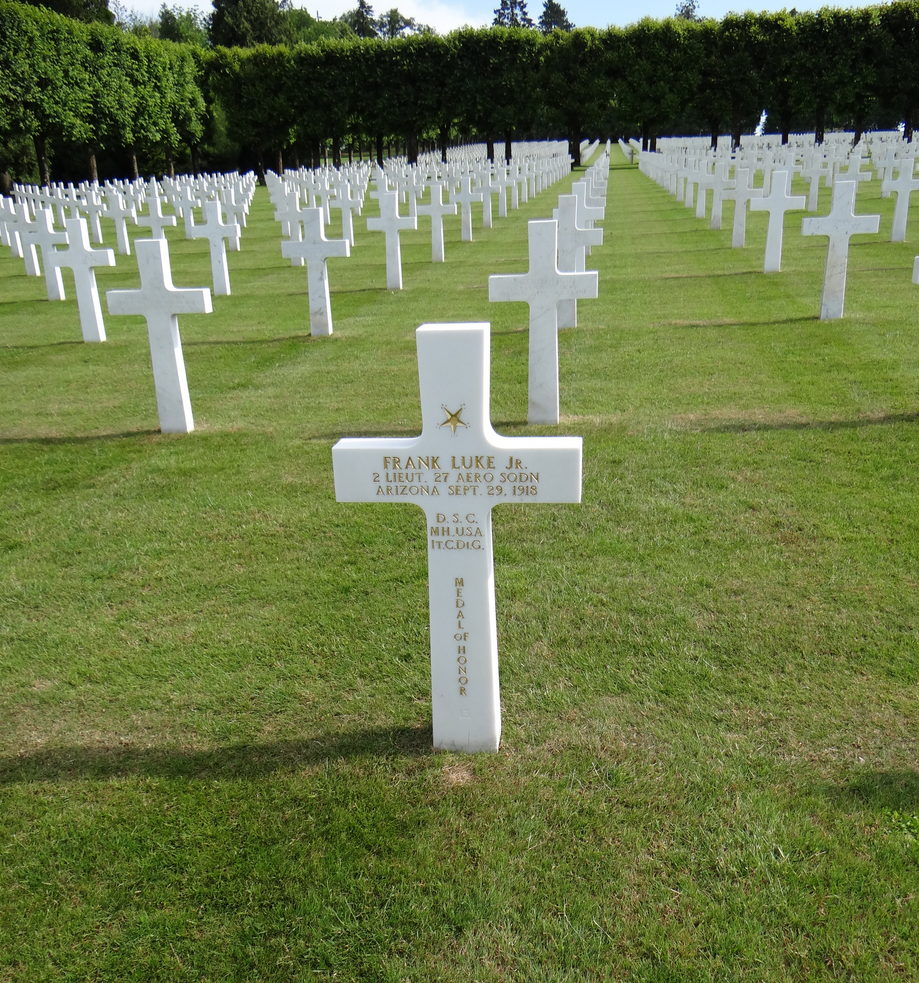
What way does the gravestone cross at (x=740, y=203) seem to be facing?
toward the camera

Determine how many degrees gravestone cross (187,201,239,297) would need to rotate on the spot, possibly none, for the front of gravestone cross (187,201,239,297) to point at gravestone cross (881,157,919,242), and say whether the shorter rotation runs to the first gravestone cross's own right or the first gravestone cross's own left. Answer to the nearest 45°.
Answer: approximately 90° to the first gravestone cross's own left

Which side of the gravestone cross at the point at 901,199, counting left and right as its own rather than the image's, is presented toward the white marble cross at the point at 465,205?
right

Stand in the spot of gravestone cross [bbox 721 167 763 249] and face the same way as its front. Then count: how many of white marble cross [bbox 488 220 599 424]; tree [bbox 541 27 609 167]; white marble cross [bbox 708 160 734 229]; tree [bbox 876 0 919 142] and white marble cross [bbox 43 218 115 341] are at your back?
3

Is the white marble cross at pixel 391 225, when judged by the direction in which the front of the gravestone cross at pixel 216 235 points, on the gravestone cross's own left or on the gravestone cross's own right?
on the gravestone cross's own left

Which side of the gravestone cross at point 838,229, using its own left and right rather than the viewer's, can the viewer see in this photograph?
front

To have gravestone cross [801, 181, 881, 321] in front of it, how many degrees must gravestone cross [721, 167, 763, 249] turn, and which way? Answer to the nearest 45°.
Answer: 0° — it already faces it

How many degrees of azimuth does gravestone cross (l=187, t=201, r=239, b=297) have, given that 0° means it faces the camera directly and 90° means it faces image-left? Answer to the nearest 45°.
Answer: approximately 0°

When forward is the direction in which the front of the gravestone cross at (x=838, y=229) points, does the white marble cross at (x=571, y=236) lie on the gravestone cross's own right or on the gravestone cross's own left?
on the gravestone cross's own right

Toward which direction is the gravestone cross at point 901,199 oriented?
toward the camera

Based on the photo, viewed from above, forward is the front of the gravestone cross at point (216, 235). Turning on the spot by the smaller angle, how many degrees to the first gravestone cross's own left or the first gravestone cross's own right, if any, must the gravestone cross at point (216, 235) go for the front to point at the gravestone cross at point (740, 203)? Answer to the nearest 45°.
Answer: approximately 90° to the first gravestone cross's own left
